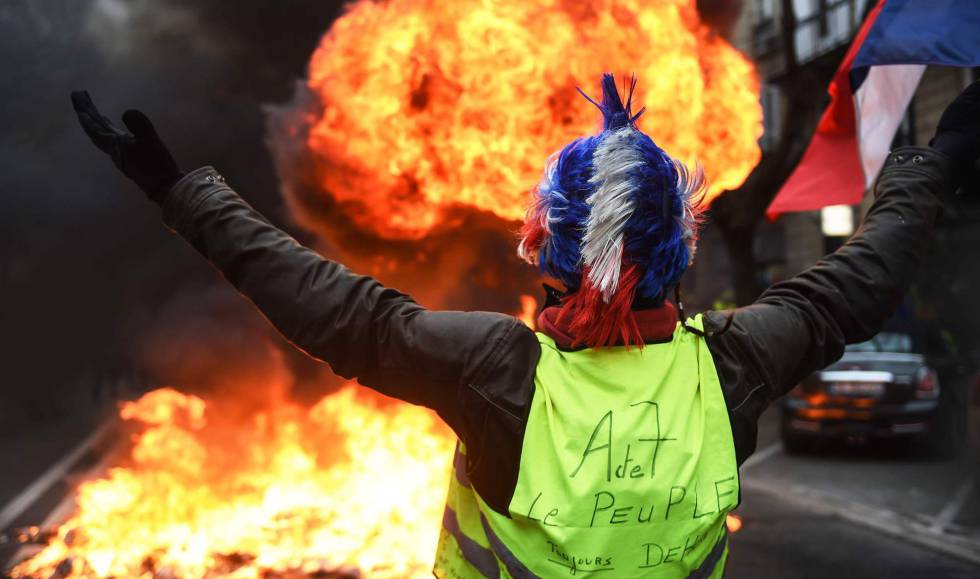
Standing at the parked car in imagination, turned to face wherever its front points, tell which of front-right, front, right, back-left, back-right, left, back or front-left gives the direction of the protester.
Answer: back

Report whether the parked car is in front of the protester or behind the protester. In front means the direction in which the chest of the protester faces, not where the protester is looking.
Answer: in front

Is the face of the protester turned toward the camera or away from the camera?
away from the camera

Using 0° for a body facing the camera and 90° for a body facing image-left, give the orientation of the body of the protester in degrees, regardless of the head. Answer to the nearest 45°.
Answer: approximately 180°

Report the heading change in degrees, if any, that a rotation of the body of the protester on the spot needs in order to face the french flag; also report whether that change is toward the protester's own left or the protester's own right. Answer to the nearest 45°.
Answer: approximately 45° to the protester's own right

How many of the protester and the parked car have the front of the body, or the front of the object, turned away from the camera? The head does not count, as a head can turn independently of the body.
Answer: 2

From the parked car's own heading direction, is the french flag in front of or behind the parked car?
behind
